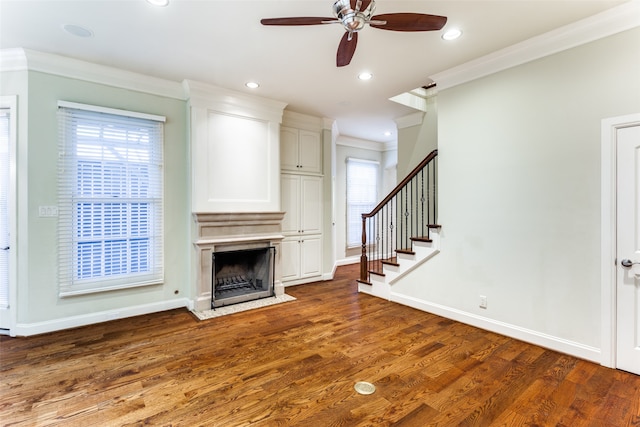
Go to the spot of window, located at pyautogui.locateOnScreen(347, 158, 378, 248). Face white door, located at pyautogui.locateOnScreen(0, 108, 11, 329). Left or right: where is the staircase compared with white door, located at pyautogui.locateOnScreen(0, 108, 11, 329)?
left

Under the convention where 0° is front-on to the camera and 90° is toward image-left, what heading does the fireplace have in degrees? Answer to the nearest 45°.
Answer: approximately 315°

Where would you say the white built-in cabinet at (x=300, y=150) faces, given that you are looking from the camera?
facing the viewer and to the right of the viewer

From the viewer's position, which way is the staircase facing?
facing away from the viewer and to the left of the viewer
